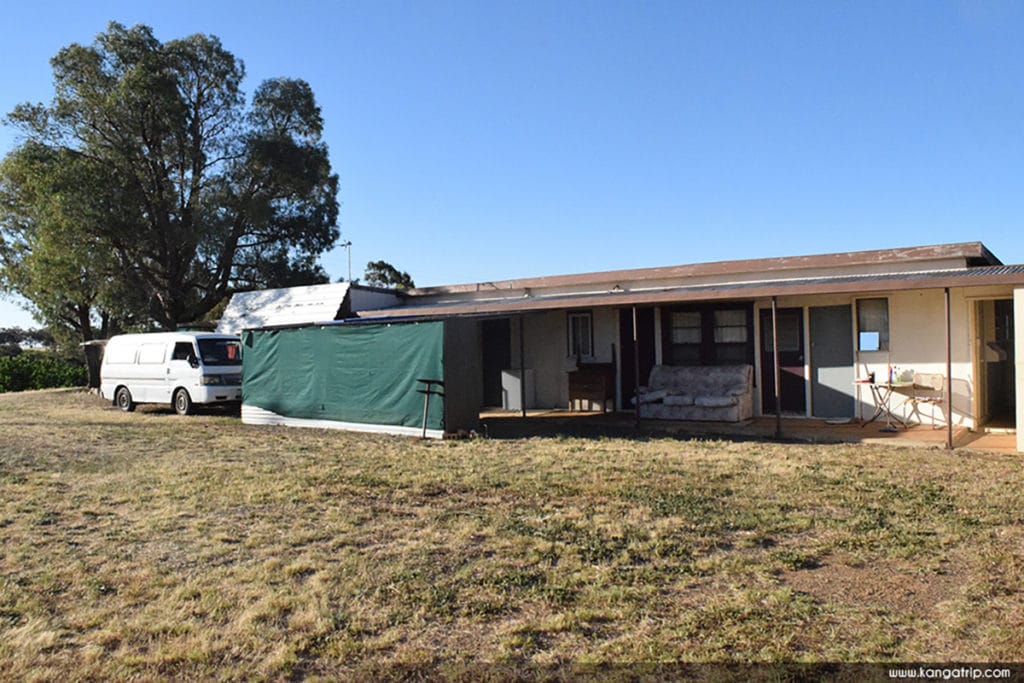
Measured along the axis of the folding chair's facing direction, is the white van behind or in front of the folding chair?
in front

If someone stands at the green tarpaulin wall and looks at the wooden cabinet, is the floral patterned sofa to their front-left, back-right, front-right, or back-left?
front-right

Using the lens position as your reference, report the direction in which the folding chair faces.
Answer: facing the viewer and to the left of the viewer

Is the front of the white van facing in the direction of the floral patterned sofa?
yes

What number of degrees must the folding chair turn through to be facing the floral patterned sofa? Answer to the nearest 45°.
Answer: approximately 45° to its right

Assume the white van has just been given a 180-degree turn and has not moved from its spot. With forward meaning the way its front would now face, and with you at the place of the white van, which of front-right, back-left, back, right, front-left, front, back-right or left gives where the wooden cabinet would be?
back

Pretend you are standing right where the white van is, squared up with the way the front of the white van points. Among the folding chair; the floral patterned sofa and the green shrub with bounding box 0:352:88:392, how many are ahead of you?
2

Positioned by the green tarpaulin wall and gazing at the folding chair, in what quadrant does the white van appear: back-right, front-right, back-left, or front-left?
back-left

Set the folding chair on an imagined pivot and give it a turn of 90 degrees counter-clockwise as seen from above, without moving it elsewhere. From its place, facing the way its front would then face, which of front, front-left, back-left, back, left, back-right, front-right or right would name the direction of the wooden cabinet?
back-right

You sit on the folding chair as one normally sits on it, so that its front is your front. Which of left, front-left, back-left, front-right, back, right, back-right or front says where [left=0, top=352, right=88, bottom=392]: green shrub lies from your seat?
front-right

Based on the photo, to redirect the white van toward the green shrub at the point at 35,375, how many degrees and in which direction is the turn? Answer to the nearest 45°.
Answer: approximately 135° to its left

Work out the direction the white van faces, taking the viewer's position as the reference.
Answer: facing the viewer and to the right of the viewer

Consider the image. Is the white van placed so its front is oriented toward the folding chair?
yes

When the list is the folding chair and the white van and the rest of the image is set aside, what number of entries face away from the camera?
0
